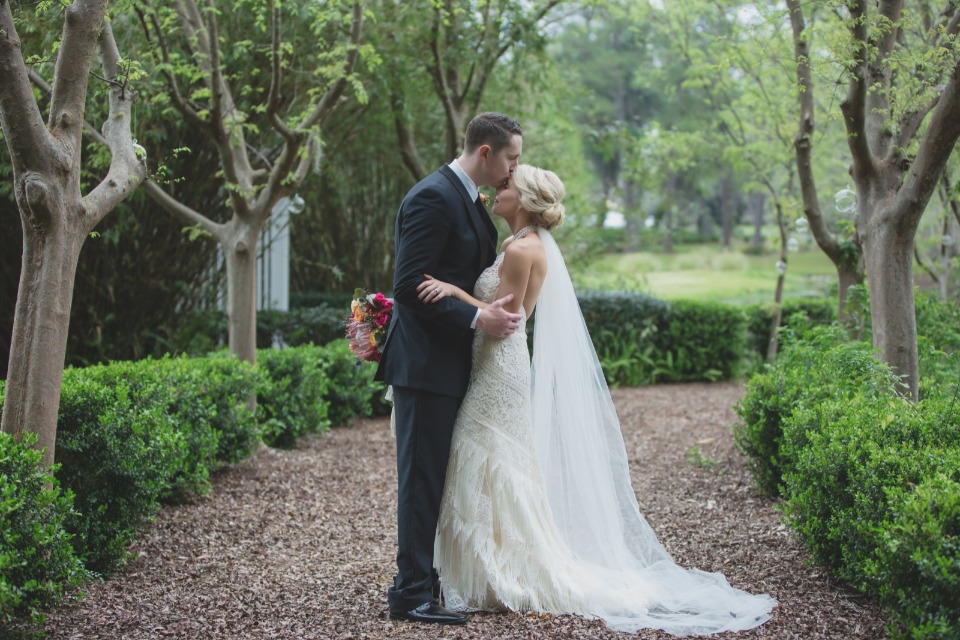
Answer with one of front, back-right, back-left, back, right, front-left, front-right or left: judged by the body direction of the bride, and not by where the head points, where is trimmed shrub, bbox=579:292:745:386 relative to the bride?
right

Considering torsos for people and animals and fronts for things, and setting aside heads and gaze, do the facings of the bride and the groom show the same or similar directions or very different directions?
very different directions

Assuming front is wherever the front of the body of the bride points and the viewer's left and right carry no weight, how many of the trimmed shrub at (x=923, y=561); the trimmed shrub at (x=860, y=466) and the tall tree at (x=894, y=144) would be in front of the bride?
0

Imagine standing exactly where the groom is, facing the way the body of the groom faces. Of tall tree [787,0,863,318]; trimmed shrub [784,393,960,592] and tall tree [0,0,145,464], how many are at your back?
1

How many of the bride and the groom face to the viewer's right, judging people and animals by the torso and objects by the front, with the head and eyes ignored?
1

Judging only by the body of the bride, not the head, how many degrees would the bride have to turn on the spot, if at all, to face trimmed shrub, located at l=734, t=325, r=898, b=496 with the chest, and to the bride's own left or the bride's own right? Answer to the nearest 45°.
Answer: approximately 135° to the bride's own right

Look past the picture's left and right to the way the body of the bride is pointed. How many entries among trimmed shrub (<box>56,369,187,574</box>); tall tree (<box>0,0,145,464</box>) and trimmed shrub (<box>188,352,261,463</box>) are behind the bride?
0

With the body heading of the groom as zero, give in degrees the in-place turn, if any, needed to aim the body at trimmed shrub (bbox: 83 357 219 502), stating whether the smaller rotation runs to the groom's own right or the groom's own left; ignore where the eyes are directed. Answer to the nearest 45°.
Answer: approximately 135° to the groom's own left

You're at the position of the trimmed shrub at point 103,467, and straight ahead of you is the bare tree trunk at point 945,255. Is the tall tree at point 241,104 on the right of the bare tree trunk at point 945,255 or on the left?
left

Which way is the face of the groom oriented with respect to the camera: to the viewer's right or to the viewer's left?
to the viewer's right

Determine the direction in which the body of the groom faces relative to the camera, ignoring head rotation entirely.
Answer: to the viewer's right

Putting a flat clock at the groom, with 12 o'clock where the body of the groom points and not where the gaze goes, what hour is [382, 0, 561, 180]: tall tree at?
The tall tree is roughly at 9 o'clock from the groom.

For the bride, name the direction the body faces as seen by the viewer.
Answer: to the viewer's left
